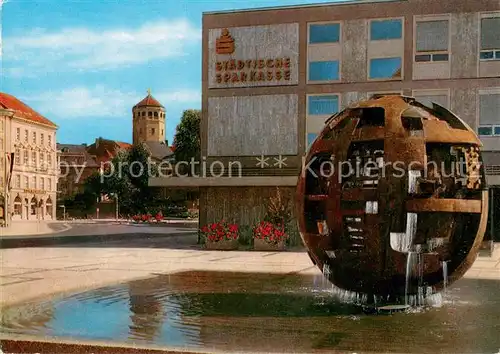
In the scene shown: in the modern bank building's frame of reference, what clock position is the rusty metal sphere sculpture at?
The rusty metal sphere sculpture is roughly at 12 o'clock from the modern bank building.

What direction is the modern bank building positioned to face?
toward the camera
